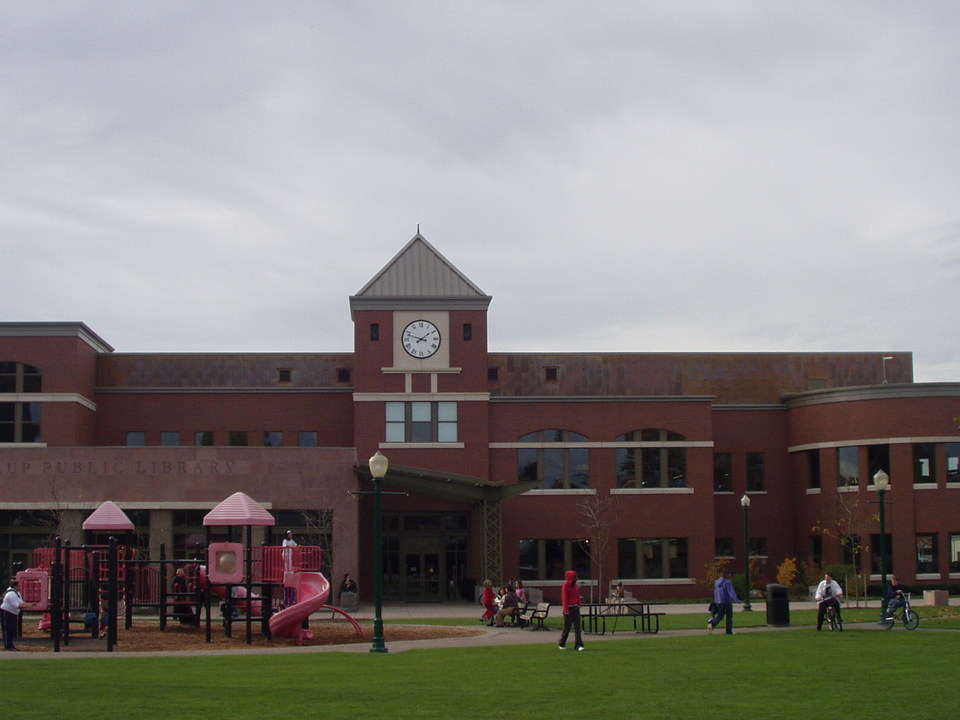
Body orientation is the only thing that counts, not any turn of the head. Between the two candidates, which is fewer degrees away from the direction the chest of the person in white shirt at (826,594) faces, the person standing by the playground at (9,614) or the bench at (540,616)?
the person standing by the playground

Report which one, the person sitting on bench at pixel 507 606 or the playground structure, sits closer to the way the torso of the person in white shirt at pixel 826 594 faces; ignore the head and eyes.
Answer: the playground structure

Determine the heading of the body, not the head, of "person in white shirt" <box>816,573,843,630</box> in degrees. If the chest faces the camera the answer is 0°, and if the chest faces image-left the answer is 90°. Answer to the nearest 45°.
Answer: approximately 0°

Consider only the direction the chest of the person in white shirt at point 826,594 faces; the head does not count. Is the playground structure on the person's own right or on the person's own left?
on the person's own right

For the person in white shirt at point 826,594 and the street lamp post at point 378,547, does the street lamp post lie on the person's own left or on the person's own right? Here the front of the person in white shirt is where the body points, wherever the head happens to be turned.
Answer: on the person's own right

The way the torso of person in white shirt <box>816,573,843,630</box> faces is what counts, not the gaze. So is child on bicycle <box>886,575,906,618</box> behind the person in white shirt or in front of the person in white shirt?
behind

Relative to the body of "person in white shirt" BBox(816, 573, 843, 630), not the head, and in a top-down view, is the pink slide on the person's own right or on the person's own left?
on the person's own right

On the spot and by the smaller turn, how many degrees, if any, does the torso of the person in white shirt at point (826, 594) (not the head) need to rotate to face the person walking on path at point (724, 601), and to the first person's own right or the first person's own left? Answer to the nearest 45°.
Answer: approximately 45° to the first person's own right

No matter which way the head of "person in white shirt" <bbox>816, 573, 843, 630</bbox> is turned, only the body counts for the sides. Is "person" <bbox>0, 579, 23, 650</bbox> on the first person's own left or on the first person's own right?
on the first person's own right

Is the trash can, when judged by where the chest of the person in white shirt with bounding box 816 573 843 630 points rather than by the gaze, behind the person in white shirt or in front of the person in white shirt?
behind

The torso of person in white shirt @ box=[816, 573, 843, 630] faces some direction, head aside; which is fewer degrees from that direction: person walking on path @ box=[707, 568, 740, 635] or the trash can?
the person walking on path

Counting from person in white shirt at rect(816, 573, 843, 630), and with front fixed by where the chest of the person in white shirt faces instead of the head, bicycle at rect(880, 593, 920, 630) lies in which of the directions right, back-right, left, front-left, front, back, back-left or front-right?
back-left
